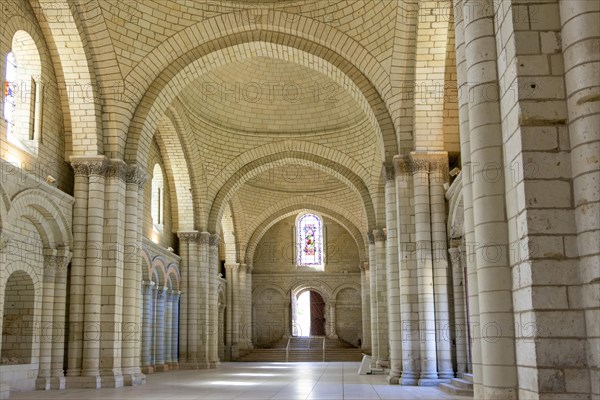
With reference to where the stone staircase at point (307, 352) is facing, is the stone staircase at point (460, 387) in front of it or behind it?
in front

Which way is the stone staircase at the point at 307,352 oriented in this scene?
toward the camera

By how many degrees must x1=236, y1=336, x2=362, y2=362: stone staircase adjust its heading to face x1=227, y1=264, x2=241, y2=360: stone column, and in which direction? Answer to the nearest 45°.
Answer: approximately 90° to its right

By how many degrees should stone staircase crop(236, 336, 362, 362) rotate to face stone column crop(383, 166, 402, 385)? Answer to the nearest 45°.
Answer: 0° — it already faces it

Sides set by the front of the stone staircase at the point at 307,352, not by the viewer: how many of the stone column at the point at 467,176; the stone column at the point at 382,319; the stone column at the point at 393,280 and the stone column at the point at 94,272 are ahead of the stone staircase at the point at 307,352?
4

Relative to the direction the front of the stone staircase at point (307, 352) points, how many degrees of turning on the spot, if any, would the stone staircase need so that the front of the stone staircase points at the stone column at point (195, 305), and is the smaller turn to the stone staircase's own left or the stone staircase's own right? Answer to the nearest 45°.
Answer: approximately 45° to the stone staircase's own right

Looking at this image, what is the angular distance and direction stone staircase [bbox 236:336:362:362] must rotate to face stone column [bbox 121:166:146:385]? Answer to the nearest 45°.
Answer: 0° — it already faces it

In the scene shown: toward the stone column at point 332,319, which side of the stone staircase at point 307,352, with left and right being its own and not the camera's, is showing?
back

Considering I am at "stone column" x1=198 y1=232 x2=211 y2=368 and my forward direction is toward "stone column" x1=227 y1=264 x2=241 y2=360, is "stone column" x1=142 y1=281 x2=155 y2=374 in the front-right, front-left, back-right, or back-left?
back-left

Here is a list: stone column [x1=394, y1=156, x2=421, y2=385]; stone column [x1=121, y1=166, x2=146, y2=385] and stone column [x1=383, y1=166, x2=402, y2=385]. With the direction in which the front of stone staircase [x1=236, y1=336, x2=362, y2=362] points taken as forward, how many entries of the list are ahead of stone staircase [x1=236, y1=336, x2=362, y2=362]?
3

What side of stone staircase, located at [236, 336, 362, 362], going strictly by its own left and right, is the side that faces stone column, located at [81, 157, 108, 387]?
front

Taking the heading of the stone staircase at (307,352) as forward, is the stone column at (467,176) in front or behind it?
in front

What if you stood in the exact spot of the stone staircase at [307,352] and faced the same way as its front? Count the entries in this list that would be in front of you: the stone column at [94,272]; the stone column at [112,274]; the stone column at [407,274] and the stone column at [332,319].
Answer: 3

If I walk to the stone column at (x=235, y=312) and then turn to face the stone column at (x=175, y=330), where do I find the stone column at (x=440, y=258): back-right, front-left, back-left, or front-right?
front-left

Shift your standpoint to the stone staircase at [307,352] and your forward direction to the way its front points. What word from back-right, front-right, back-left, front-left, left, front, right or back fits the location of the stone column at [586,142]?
front

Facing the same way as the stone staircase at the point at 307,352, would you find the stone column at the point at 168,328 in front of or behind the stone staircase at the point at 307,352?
in front
